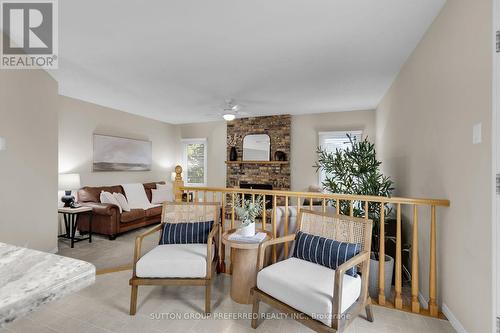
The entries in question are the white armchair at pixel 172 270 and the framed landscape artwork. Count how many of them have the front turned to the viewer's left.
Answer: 0

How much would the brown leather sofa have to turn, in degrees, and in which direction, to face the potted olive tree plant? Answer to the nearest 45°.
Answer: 0° — it already faces it

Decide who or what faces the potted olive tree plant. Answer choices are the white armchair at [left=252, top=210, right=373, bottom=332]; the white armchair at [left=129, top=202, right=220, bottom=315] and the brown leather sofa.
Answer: the brown leather sofa

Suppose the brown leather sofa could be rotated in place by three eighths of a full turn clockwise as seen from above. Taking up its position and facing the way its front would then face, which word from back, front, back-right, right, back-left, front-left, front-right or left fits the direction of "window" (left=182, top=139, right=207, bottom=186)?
back-right

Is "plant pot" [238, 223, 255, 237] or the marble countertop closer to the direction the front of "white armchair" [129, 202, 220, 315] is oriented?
the marble countertop

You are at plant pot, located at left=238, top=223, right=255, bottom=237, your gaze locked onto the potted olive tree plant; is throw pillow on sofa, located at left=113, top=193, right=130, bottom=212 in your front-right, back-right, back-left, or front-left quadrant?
back-left

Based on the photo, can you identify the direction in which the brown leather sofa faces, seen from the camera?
facing the viewer and to the right of the viewer

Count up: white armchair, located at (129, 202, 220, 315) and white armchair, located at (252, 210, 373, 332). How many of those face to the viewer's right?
0

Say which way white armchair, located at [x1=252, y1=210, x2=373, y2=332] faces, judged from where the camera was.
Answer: facing the viewer and to the left of the viewer

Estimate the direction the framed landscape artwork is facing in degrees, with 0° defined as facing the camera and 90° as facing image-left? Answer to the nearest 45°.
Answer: approximately 315°

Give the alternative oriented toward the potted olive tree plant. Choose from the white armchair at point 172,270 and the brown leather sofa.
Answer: the brown leather sofa

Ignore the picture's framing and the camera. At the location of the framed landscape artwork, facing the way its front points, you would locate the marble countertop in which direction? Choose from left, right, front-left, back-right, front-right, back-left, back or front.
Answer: front-right

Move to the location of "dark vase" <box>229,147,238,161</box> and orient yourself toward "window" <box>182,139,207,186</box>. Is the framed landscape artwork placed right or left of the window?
left

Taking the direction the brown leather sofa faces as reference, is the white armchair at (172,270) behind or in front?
in front
